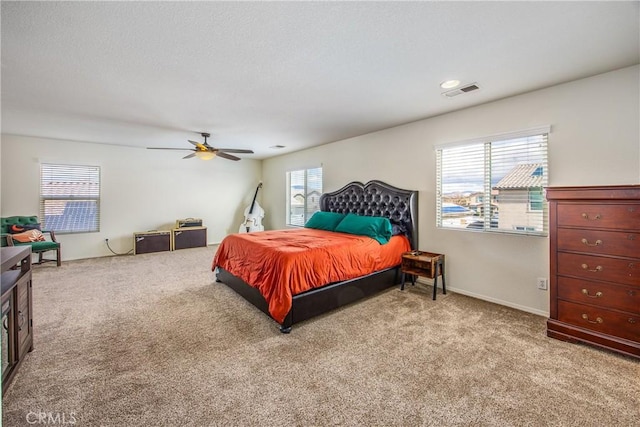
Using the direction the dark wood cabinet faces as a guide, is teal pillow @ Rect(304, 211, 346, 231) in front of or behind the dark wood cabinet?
in front

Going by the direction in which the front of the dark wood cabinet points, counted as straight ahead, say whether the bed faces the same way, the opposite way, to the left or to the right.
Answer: the opposite way

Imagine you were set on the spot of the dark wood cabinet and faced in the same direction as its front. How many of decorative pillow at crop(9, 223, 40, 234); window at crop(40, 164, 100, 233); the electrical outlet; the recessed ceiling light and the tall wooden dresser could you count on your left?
2

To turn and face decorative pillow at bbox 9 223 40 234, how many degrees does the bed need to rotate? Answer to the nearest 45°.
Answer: approximately 45° to its right

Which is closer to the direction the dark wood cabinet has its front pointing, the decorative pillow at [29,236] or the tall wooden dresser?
the tall wooden dresser

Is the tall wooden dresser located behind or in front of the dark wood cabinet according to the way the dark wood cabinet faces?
in front

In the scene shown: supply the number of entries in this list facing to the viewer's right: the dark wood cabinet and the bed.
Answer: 1

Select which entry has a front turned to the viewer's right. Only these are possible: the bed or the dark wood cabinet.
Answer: the dark wood cabinet

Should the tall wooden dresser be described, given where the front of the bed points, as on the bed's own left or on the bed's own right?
on the bed's own left

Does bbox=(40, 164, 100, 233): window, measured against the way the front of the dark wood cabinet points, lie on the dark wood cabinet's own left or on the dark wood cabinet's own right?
on the dark wood cabinet's own left

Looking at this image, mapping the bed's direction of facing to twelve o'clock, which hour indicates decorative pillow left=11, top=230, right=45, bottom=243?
The decorative pillow is roughly at 2 o'clock from the bed.

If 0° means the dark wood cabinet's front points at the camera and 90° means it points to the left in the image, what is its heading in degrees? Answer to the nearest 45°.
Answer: approximately 270°

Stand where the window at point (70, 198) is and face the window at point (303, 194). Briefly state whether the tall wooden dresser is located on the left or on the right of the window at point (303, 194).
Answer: right

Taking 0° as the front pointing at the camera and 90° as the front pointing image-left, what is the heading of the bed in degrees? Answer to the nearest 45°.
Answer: approximately 45°

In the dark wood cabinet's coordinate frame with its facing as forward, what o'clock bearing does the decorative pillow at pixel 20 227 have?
The decorative pillow is roughly at 9 o'clock from the dark wood cabinet.
